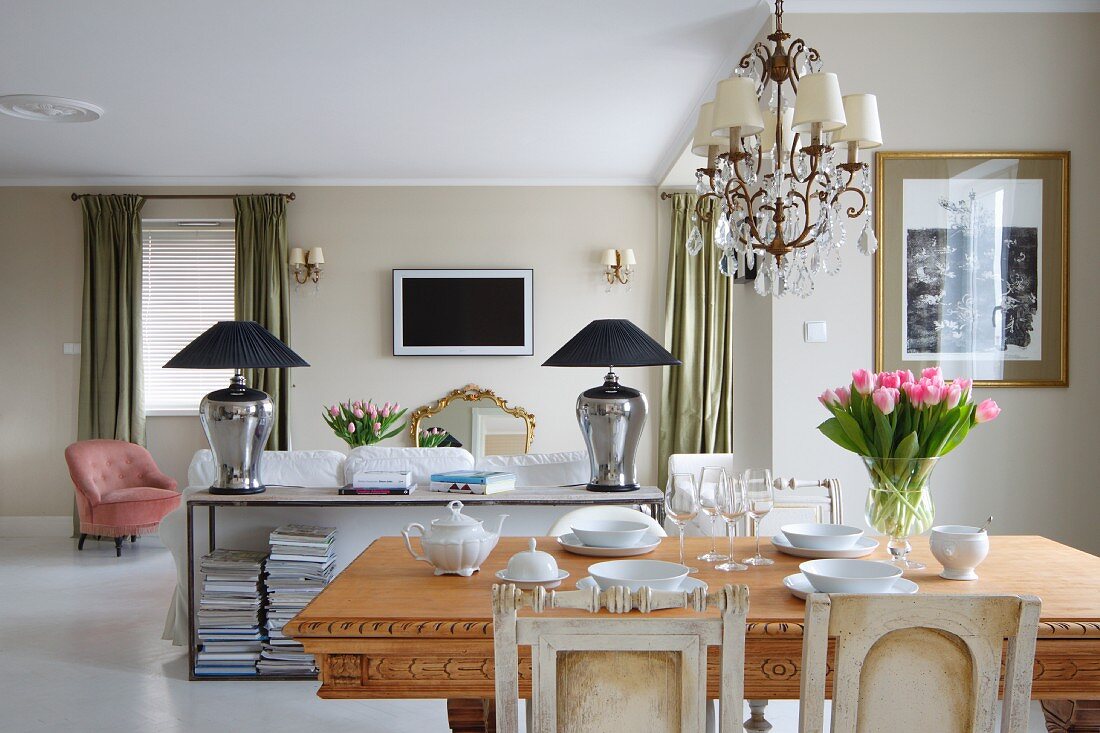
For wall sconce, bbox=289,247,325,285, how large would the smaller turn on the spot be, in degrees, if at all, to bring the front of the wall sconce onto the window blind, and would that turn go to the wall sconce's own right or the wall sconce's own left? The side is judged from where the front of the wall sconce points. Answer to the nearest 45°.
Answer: approximately 90° to the wall sconce's own right

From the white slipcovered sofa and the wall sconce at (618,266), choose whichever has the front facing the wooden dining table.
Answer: the wall sconce

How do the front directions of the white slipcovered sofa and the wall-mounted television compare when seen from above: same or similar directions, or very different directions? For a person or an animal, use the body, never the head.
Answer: very different directions

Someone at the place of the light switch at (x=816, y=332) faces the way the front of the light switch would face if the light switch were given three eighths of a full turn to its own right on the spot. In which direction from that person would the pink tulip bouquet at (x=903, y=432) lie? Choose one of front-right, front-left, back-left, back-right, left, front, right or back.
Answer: back-left

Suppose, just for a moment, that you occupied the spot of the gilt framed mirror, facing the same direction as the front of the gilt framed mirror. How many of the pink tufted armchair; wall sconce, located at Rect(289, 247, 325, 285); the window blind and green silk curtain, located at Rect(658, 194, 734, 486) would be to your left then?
1

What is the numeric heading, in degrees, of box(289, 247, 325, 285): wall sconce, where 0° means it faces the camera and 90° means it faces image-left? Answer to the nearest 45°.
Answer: approximately 0°

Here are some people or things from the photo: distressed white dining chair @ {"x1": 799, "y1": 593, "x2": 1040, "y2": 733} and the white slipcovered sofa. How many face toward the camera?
0

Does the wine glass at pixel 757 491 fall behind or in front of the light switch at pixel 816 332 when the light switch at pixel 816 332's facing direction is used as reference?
in front

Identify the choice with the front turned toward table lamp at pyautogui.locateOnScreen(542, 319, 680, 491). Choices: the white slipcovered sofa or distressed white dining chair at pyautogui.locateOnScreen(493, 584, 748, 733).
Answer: the distressed white dining chair

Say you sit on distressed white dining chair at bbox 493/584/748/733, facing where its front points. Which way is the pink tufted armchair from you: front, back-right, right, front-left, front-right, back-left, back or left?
front-left

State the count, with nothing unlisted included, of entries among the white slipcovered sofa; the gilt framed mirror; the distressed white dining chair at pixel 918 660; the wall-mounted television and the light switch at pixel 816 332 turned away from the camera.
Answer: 2

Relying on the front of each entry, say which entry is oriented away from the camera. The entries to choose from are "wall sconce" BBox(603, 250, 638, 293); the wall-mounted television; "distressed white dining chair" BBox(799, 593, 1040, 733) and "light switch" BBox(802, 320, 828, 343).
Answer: the distressed white dining chair

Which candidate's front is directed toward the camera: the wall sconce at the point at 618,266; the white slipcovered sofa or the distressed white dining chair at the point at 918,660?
the wall sconce

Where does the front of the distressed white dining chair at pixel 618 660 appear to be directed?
away from the camera

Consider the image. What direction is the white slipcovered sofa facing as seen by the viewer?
away from the camera

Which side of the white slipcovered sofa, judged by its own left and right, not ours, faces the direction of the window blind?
front

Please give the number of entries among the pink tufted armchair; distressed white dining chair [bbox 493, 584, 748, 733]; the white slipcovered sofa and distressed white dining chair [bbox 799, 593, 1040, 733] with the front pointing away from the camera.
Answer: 3

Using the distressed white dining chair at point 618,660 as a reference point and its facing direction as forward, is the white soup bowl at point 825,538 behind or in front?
in front

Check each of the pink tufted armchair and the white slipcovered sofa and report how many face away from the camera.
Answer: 1
